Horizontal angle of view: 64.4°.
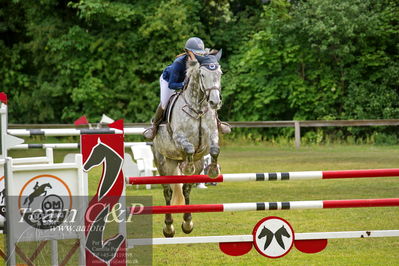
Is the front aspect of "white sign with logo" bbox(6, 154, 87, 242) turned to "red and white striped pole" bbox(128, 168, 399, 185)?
no

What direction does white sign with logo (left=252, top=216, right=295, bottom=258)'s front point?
toward the camera

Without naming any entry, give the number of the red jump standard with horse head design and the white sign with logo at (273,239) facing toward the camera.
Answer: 2

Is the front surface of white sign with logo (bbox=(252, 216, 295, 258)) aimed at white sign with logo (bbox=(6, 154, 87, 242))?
no

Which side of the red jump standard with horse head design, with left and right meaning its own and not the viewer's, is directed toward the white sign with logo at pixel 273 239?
left

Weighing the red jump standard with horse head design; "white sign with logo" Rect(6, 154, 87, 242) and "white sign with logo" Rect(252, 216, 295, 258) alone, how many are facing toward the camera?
3

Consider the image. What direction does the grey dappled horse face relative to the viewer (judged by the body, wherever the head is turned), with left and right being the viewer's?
facing the viewer and to the right of the viewer

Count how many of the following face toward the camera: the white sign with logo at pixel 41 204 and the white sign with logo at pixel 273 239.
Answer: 2

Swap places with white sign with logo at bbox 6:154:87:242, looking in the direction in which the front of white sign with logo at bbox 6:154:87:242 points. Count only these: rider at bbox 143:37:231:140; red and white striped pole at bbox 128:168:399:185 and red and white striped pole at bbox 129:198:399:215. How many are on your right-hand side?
0

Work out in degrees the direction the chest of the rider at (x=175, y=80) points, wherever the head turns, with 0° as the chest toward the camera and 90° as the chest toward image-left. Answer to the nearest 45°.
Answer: approximately 315°

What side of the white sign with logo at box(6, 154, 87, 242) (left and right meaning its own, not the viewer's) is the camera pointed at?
front

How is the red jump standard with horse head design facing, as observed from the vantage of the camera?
facing the viewer
